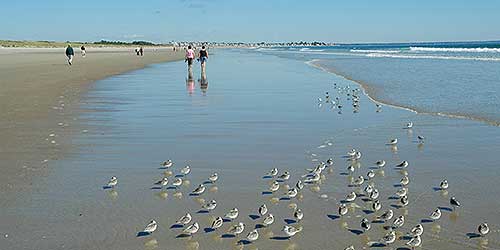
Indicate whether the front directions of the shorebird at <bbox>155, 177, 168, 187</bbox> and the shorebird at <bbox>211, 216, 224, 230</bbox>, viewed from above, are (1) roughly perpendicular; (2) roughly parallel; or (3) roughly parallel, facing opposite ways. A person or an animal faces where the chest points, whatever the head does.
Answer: roughly parallel
